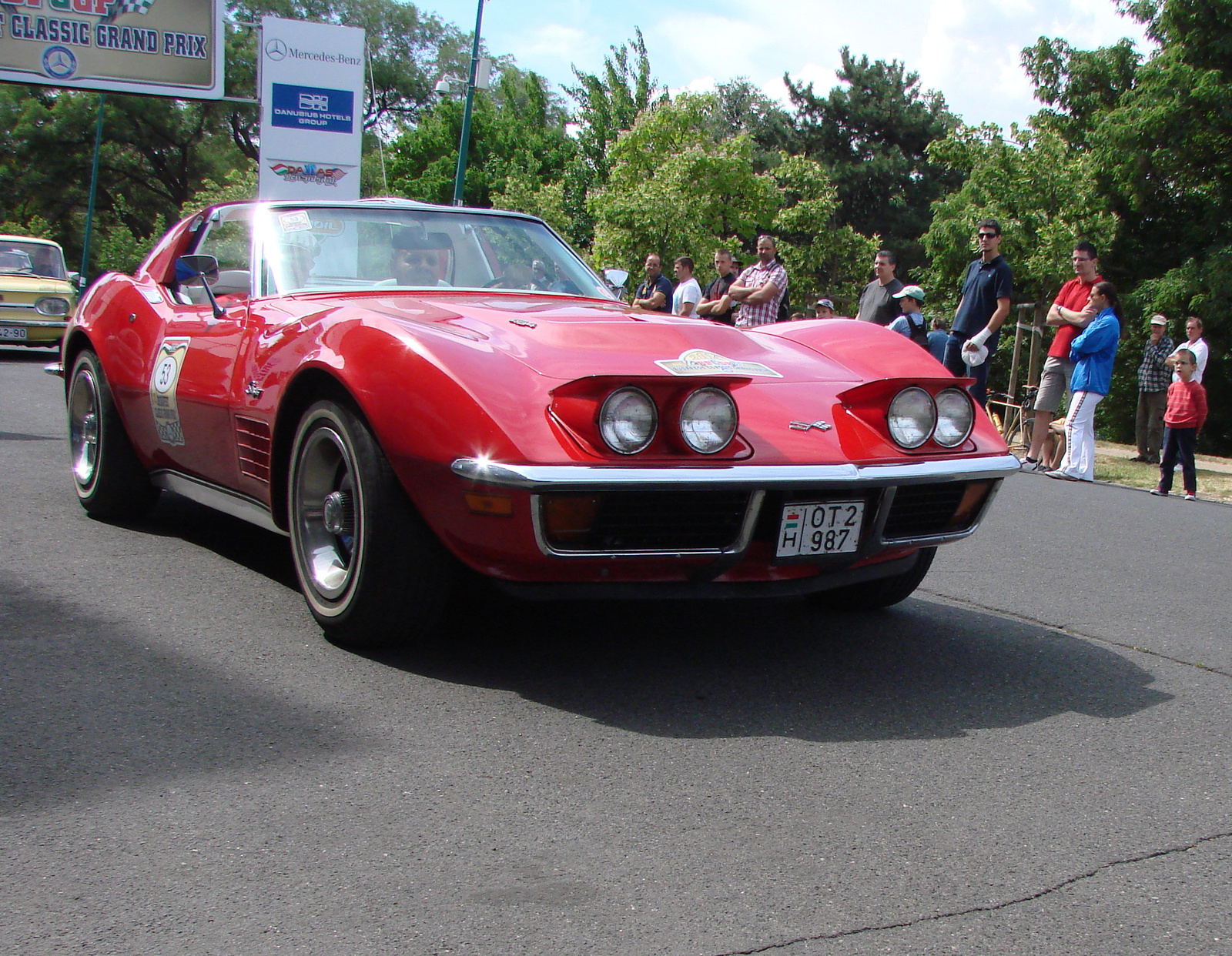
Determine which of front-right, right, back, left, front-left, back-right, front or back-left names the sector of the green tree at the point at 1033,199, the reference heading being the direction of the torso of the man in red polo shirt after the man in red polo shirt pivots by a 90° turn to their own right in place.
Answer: front-right

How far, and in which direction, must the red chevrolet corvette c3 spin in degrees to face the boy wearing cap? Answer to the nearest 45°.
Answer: approximately 90° to its left

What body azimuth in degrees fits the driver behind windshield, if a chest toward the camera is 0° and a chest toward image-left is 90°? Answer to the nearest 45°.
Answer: approximately 315°

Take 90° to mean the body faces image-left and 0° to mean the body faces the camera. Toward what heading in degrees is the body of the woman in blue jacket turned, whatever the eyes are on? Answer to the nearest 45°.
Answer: approximately 90°

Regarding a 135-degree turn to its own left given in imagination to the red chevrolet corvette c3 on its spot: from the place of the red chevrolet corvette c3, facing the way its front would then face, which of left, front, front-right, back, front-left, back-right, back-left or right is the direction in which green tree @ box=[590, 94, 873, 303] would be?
front

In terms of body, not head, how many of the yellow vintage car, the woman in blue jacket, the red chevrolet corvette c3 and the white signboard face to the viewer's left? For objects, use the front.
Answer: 1

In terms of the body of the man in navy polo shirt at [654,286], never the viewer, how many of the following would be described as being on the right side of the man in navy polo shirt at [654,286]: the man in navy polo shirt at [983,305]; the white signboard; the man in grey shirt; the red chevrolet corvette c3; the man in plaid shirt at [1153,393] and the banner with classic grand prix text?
2

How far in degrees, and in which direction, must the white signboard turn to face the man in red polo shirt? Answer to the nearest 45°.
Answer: approximately 45° to its left

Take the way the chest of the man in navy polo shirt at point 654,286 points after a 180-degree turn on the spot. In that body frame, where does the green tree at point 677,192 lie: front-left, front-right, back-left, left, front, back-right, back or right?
front-left

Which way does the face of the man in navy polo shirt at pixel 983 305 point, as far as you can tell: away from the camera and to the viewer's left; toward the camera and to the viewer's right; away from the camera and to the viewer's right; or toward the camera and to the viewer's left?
toward the camera and to the viewer's left

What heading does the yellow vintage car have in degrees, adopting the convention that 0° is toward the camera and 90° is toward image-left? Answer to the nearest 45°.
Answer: approximately 0°
